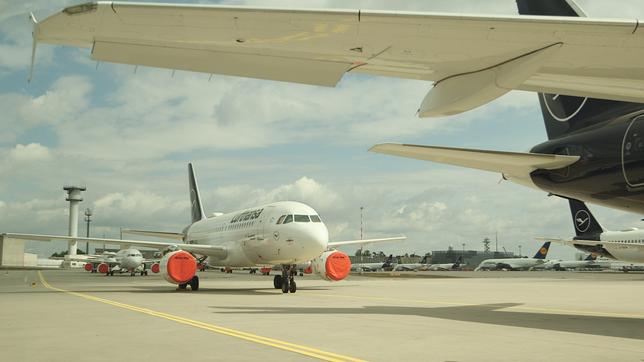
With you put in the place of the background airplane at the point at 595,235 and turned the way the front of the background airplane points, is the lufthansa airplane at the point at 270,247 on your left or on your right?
on your right

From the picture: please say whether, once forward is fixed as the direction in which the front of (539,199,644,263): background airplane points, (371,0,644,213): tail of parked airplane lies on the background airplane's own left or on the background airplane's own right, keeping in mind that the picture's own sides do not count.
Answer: on the background airplane's own right

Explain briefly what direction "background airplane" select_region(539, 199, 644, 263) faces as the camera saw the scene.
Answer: facing the viewer and to the right of the viewer
